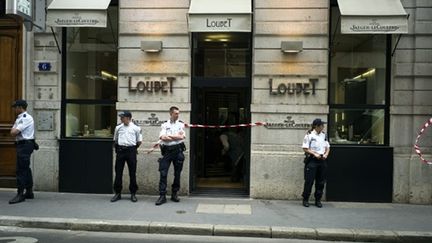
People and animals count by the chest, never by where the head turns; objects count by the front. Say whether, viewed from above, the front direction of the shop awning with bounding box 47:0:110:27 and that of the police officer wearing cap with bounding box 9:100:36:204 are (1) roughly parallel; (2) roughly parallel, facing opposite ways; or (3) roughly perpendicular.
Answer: roughly perpendicular

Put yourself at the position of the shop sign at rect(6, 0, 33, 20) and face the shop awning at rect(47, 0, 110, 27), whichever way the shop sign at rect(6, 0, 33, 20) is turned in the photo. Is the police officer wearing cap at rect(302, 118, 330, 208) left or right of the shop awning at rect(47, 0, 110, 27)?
right

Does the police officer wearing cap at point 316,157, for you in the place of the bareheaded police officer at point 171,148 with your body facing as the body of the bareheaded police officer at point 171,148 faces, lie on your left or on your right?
on your left

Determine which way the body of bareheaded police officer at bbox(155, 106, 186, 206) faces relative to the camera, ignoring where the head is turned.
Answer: toward the camera

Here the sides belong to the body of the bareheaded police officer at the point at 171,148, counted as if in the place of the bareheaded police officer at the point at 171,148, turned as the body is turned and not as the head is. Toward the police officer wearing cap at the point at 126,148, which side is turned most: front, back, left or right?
right

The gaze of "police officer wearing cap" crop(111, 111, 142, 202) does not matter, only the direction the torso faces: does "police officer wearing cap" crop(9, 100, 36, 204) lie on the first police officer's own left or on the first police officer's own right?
on the first police officer's own right

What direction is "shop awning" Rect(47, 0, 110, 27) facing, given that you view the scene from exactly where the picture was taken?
facing the viewer

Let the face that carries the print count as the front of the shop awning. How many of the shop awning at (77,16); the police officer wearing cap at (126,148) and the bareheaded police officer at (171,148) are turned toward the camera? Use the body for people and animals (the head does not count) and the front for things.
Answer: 3

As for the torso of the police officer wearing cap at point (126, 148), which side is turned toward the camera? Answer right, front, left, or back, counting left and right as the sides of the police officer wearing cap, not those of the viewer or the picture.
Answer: front
